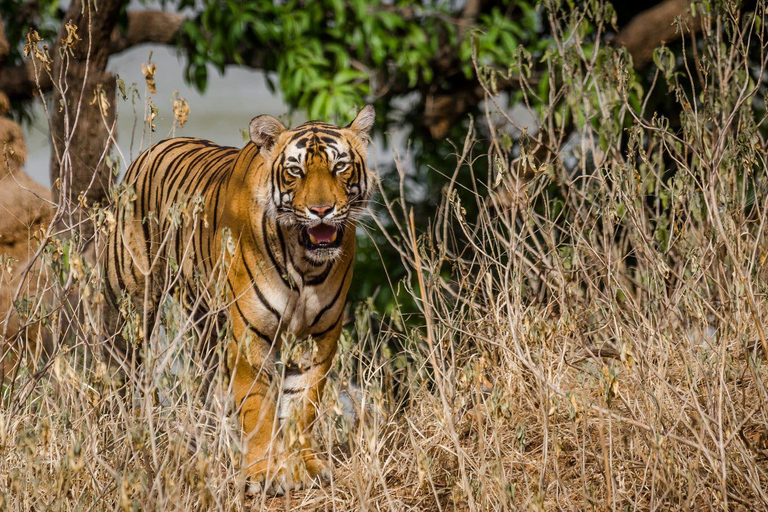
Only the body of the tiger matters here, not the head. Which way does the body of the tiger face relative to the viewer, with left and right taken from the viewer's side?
facing the viewer and to the right of the viewer
